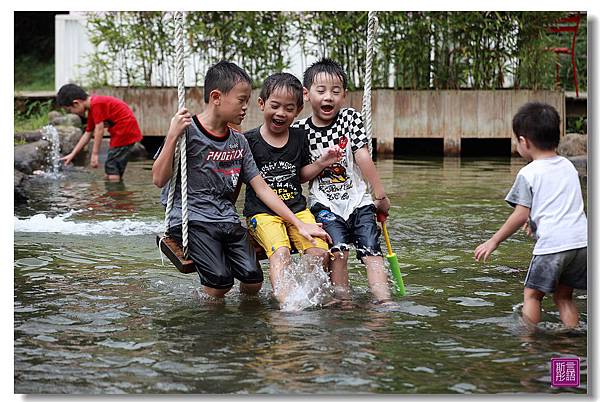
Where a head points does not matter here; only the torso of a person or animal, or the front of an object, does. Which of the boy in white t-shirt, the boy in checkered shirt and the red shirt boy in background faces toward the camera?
the boy in checkered shirt

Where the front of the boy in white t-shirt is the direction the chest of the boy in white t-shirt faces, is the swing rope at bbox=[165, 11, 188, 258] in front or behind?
in front

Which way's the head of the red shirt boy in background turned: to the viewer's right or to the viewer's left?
to the viewer's left

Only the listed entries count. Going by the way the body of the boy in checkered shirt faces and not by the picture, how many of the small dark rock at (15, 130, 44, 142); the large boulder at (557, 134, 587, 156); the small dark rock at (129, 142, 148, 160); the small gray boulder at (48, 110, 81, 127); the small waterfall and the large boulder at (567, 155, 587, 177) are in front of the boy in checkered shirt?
0

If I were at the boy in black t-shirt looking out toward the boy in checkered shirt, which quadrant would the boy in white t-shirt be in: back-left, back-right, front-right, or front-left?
front-right

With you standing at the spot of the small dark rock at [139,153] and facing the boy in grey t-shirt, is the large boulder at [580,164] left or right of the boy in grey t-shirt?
left

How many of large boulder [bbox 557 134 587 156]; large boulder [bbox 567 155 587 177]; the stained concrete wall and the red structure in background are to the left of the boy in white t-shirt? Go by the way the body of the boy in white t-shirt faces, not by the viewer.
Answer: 0

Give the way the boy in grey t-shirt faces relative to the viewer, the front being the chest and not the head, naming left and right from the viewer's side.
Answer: facing the viewer and to the right of the viewer

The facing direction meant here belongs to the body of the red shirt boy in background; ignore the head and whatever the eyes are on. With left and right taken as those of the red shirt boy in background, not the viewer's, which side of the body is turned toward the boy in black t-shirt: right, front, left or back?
left

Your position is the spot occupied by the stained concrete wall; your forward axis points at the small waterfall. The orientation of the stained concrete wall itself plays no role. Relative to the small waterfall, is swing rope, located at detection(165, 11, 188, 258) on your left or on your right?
left

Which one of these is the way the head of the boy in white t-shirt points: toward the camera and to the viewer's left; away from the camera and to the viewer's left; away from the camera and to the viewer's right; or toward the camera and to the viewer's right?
away from the camera and to the viewer's left

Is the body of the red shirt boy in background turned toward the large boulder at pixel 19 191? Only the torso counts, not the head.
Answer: no

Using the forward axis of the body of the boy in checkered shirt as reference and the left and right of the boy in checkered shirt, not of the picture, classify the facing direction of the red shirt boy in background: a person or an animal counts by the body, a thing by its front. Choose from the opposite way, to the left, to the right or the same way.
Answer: to the right

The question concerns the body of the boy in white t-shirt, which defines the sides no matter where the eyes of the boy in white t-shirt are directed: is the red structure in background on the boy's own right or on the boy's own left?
on the boy's own right

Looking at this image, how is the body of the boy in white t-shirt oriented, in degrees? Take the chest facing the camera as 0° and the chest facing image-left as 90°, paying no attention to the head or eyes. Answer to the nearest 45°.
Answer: approximately 135°

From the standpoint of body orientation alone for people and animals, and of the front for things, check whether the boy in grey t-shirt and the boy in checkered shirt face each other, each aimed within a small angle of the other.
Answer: no

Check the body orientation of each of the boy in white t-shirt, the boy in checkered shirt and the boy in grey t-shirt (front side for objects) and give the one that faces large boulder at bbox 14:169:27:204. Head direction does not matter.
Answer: the boy in white t-shirt

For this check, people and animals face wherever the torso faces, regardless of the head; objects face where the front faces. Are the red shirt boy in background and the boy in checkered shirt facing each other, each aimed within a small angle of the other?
no

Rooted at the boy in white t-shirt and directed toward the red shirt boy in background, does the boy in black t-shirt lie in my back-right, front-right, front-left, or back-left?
front-left

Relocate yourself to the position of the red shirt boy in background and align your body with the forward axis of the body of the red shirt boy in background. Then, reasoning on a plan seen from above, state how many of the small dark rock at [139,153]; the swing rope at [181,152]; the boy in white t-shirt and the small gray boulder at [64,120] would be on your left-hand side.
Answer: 2
